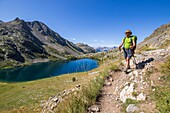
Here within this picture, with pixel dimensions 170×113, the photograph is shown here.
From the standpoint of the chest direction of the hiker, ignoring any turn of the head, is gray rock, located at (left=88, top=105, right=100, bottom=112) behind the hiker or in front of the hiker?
in front

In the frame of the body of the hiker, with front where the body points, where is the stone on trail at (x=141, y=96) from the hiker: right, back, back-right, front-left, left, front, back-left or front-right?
front-left

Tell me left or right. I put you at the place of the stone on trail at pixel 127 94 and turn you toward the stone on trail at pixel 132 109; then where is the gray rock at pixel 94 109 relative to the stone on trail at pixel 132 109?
right

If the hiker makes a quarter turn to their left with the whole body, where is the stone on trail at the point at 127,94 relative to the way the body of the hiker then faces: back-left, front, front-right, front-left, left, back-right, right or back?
front-right

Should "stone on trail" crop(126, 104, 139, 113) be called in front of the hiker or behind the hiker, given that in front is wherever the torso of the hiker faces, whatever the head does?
in front

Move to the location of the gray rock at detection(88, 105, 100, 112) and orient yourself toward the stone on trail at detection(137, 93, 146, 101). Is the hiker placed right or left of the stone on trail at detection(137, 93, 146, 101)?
left

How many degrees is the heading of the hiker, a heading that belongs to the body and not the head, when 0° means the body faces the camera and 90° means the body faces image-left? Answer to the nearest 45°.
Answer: approximately 45°
